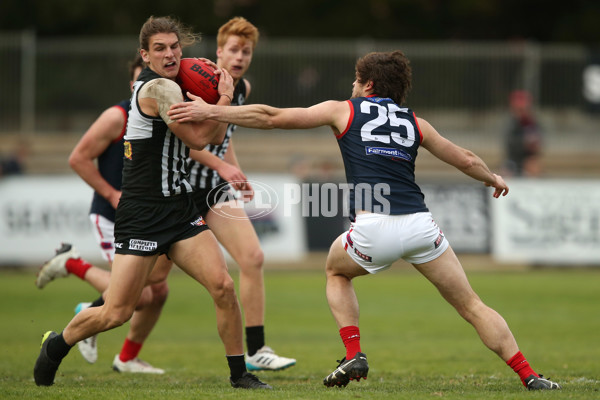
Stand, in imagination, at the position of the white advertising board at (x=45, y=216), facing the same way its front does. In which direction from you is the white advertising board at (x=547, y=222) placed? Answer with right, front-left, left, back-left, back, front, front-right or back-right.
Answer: left

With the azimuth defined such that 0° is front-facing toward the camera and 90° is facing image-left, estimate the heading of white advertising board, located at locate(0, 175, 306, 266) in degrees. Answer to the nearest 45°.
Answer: approximately 0°

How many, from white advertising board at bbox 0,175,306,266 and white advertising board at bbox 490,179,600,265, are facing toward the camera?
2

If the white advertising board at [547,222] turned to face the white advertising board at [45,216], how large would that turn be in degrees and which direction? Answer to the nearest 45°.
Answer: approximately 90° to its right
